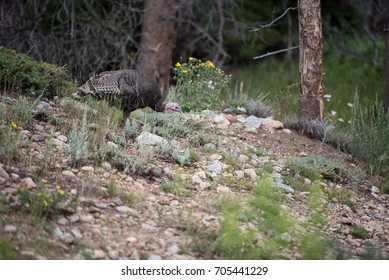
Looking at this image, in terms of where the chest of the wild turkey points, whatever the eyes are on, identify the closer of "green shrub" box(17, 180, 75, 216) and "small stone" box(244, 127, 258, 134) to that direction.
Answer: the small stone

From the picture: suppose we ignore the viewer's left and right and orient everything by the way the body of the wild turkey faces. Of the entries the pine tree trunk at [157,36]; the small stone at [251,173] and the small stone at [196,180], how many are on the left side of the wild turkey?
1

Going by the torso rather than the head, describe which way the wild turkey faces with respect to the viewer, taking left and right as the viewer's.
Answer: facing to the right of the viewer

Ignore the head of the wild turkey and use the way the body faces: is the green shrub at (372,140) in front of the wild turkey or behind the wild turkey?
in front

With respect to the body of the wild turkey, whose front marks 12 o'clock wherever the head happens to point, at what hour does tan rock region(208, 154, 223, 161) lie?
The tan rock is roughly at 1 o'clock from the wild turkey.

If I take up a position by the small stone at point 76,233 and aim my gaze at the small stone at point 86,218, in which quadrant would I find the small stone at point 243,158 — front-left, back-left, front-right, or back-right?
front-right

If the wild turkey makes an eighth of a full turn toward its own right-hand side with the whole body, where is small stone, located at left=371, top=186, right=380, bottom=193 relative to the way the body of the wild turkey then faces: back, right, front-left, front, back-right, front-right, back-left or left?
front-left

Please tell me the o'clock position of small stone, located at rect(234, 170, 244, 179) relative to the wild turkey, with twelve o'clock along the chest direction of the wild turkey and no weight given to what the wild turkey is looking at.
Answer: The small stone is roughly at 1 o'clock from the wild turkey.

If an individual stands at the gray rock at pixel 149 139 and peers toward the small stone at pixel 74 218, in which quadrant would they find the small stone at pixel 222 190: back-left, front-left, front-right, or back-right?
front-left

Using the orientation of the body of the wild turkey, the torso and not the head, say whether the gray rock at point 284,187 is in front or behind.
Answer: in front

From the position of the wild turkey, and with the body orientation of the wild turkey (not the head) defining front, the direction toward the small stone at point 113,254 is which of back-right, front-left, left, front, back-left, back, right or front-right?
right

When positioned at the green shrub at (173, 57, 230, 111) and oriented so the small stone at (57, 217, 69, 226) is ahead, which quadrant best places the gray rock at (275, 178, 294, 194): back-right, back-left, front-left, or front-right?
front-left

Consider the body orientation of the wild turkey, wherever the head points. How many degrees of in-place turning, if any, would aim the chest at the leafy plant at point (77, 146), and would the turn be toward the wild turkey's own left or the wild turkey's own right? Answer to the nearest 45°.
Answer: approximately 90° to the wild turkey's own right

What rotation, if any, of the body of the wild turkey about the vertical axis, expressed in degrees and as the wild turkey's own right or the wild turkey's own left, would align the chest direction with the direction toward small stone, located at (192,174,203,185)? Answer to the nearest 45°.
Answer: approximately 45° to the wild turkey's own right

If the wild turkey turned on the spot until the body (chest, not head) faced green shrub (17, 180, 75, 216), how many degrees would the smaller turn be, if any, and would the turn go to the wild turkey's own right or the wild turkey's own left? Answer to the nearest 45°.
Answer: approximately 90° to the wild turkey's own right

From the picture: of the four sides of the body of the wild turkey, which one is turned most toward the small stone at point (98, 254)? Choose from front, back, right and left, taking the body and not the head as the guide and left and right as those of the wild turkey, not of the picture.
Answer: right

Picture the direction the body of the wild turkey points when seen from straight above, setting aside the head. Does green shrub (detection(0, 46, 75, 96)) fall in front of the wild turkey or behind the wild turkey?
behind

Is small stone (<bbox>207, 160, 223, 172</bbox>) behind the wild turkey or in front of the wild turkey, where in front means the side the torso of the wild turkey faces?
in front
